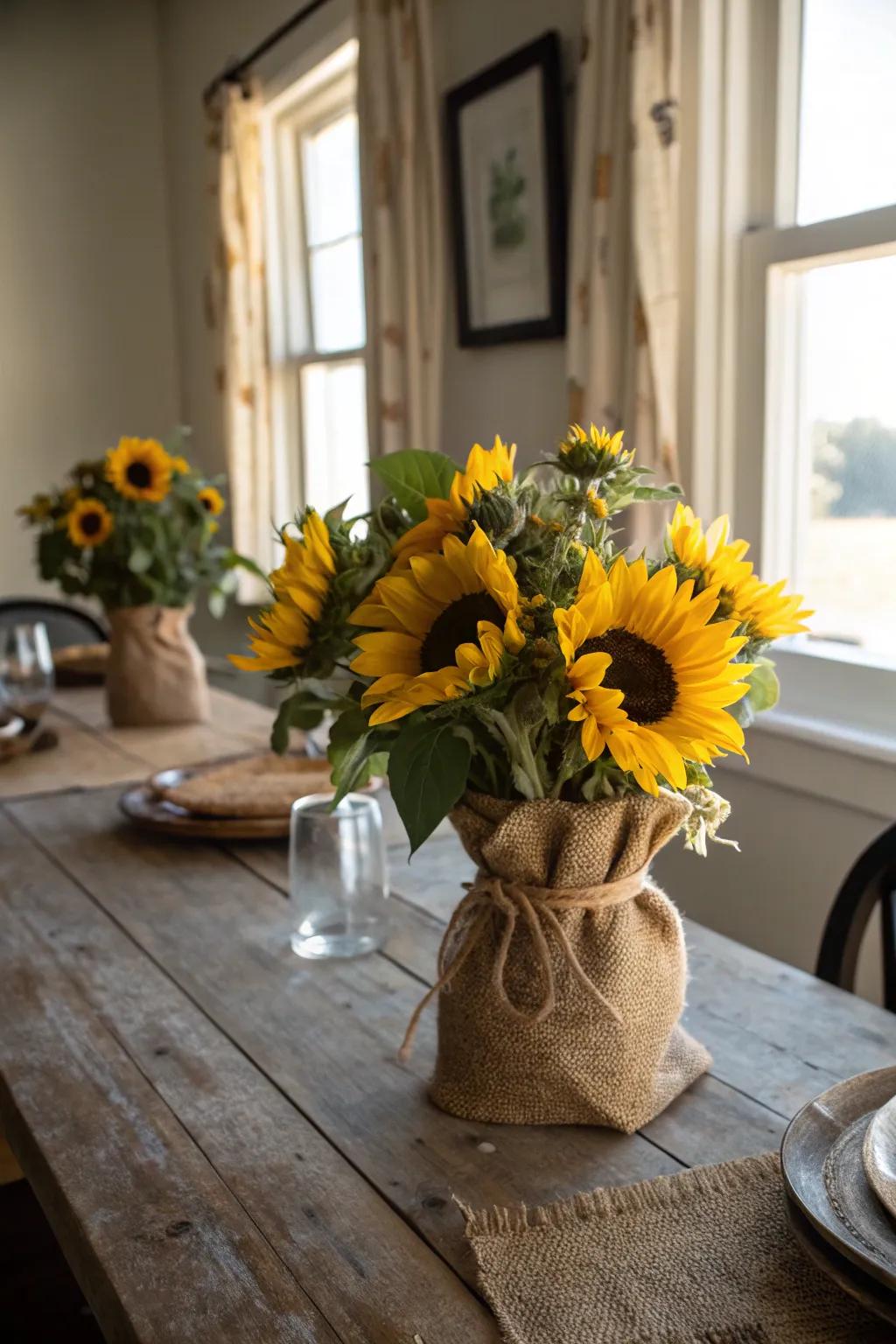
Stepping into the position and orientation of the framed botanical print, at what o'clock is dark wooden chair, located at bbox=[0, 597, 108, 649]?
The dark wooden chair is roughly at 2 o'clock from the framed botanical print.

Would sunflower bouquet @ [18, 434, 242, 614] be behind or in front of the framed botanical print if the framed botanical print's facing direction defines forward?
in front

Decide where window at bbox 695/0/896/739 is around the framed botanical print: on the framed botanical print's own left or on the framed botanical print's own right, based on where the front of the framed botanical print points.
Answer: on the framed botanical print's own left

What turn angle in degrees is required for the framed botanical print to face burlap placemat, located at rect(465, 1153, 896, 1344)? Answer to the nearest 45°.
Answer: approximately 45° to its left

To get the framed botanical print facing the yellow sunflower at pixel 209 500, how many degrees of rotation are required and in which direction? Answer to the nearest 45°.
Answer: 0° — it already faces it

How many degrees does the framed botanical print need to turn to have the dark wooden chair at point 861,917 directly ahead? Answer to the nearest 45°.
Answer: approximately 45° to its left

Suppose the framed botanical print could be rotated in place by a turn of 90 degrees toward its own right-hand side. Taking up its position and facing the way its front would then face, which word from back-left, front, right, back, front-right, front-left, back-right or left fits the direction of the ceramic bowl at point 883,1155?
back-left

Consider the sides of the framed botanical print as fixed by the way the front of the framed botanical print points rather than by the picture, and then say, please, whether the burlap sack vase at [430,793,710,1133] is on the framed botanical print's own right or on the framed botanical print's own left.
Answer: on the framed botanical print's own left

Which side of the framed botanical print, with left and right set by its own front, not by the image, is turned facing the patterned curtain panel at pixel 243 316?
right

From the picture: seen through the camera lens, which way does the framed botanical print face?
facing the viewer and to the left of the viewer

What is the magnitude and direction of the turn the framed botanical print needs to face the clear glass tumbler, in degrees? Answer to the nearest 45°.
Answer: approximately 45° to its left
